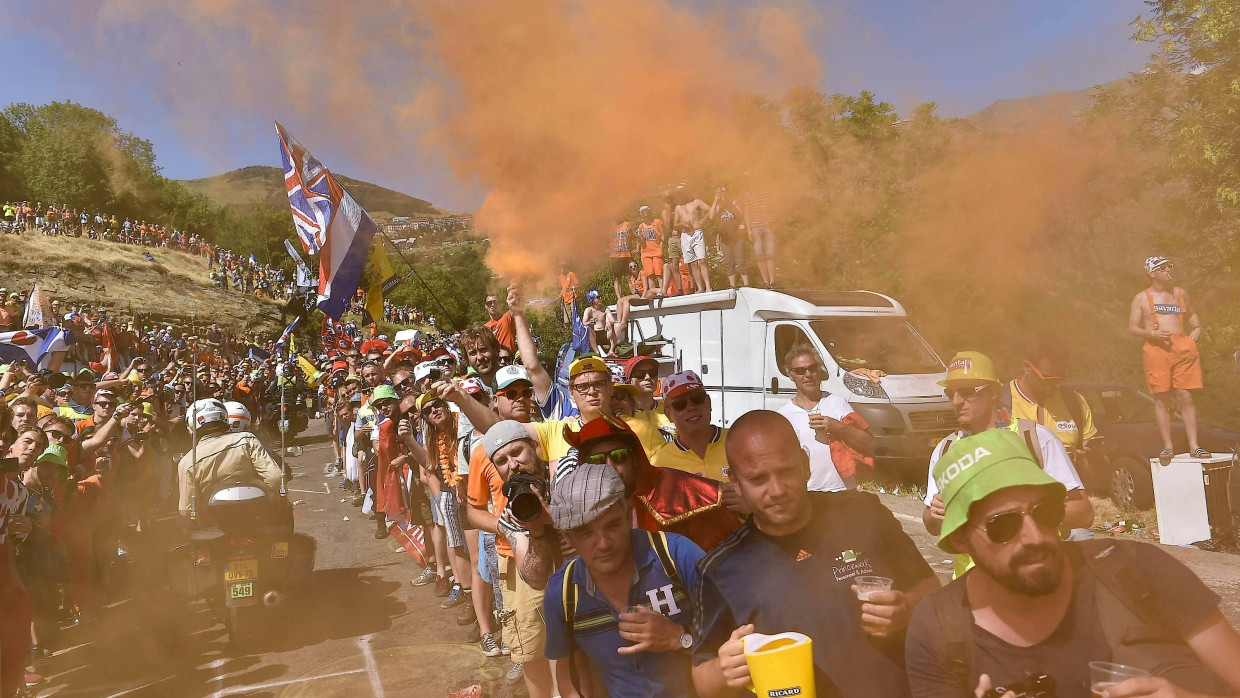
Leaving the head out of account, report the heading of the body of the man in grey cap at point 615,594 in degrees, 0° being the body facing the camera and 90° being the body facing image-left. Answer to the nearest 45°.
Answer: approximately 0°

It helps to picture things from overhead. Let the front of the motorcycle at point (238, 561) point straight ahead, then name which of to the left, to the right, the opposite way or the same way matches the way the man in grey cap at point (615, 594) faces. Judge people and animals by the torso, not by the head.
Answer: the opposite way

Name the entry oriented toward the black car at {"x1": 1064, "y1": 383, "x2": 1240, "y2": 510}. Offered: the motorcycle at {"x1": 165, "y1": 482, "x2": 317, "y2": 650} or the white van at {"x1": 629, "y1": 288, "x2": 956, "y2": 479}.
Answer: the white van

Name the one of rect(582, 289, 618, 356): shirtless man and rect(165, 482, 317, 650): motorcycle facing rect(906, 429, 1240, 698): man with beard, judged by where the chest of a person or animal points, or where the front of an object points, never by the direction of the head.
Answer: the shirtless man

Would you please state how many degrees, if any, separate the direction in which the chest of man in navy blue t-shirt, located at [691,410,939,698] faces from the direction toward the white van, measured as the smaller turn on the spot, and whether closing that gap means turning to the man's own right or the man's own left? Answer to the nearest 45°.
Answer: approximately 180°

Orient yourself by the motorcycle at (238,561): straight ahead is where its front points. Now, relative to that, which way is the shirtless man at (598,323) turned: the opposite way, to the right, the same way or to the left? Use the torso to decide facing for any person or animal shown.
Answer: the opposite way

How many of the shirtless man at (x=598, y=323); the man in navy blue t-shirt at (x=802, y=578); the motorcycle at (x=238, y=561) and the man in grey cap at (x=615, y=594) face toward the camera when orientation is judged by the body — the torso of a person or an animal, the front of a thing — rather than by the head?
3

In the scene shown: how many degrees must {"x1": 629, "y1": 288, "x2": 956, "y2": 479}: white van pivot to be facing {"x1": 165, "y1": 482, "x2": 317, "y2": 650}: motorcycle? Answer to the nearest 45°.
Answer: approximately 90° to its right

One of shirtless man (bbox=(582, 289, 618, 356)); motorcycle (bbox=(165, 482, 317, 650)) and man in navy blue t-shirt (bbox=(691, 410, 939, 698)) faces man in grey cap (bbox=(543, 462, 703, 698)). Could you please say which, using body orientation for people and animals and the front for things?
the shirtless man

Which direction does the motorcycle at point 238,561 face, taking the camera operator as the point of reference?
facing away from the viewer

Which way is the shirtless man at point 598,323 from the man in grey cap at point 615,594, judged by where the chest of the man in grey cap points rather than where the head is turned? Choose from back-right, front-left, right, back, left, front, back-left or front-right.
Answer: back

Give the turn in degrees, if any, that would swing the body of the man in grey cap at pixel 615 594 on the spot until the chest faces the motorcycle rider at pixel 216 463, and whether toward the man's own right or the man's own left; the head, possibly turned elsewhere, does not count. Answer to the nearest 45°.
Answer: approximately 135° to the man's own right
